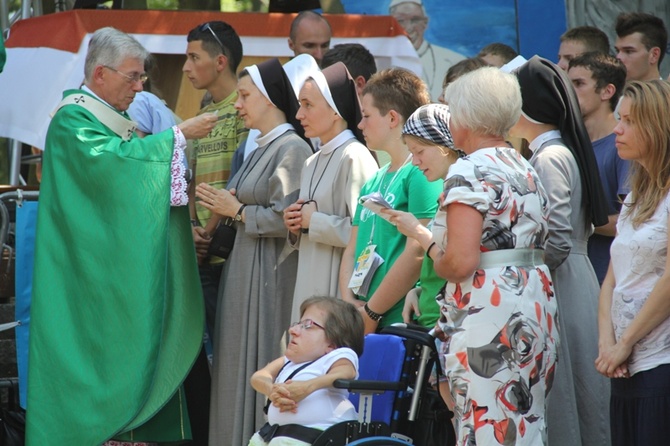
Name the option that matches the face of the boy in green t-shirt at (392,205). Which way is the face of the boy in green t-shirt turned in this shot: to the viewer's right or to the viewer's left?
to the viewer's left

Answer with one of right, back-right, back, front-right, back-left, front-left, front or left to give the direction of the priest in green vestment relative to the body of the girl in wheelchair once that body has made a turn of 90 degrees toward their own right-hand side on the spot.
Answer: front

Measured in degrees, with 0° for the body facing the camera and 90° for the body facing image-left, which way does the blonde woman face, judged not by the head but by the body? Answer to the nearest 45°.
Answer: approximately 45°

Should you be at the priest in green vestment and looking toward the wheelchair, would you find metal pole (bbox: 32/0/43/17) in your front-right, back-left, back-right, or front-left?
back-left

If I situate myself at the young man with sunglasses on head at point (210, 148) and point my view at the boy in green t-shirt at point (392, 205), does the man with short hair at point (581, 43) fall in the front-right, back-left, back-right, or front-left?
front-left

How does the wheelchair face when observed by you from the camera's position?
facing the viewer and to the left of the viewer

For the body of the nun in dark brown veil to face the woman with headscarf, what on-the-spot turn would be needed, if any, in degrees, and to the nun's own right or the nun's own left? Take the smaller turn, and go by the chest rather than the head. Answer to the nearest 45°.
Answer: approximately 135° to the nun's own left

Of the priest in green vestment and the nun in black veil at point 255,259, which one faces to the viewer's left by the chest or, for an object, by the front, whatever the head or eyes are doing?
the nun in black veil

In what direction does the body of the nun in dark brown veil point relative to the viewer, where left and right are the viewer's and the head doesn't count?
facing to the left of the viewer

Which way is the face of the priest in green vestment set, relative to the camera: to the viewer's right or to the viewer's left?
to the viewer's right

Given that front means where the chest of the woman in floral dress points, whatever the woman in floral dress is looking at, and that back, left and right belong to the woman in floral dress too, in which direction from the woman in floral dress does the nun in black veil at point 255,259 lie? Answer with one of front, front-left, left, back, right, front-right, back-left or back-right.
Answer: front

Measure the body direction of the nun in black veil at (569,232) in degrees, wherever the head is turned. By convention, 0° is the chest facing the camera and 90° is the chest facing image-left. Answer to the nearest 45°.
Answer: approximately 90°

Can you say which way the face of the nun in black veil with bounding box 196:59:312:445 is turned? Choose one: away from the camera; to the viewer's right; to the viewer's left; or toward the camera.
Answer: to the viewer's left
